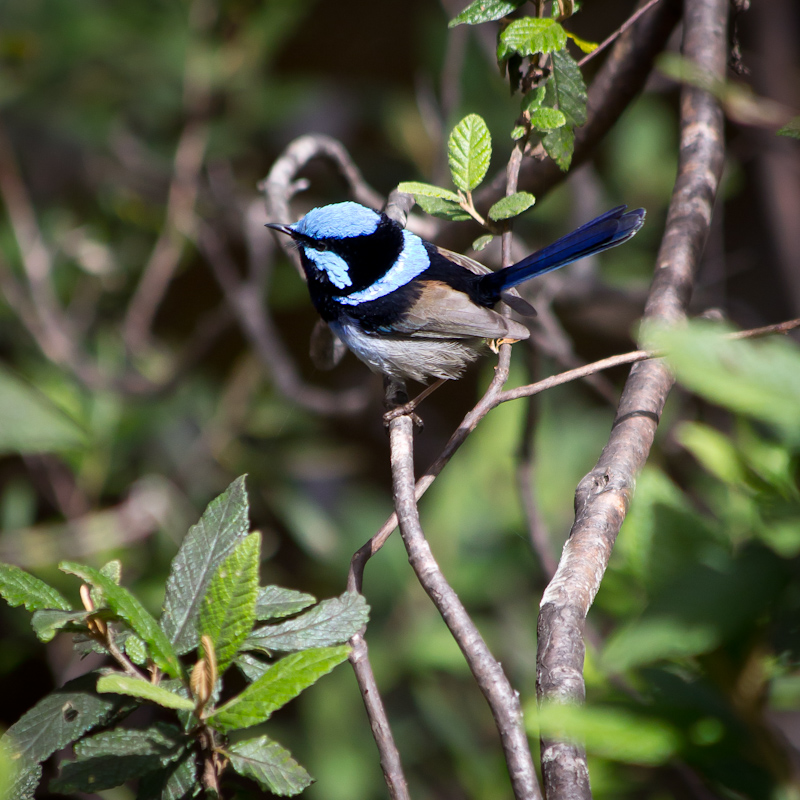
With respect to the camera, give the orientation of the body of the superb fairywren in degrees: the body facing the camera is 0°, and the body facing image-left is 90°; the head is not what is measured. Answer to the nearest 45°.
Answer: approximately 90°

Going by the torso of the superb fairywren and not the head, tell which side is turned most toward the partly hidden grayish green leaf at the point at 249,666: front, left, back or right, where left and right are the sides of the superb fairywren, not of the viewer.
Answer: front

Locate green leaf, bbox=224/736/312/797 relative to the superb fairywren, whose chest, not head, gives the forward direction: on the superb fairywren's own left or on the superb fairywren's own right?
on the superb fairywren's own left

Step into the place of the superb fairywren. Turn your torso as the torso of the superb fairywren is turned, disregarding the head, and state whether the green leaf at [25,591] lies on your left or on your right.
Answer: on your left

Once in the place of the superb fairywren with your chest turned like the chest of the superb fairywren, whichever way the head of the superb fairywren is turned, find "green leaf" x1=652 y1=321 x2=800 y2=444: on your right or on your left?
on your left
